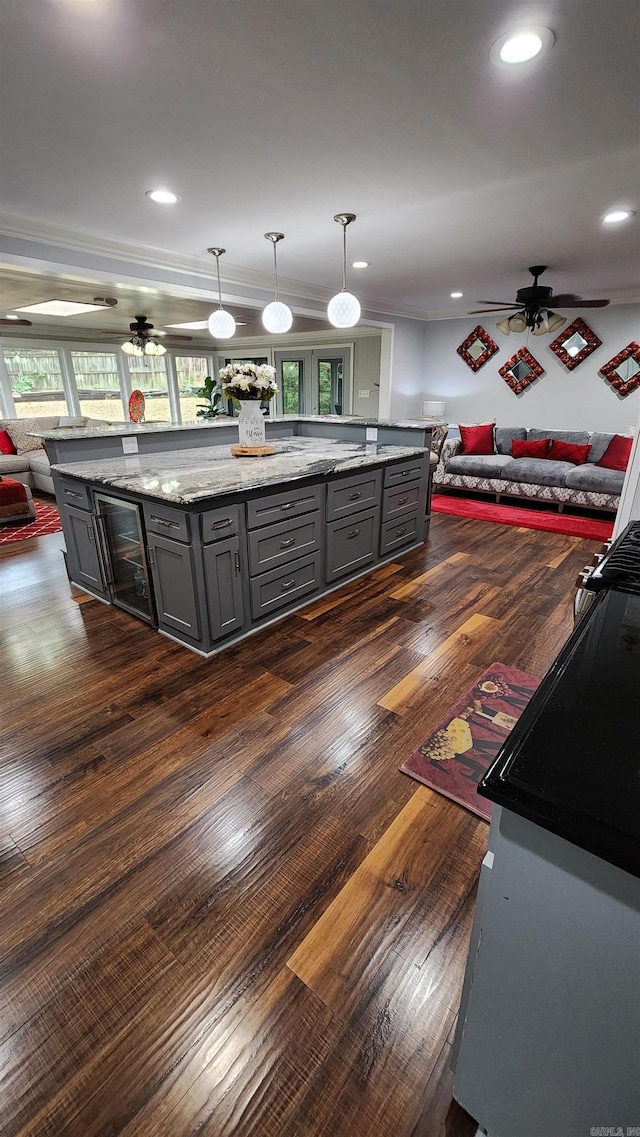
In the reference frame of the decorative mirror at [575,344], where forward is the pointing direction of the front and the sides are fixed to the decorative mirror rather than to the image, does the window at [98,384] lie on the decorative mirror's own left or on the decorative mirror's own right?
on the decorative mirror's own right

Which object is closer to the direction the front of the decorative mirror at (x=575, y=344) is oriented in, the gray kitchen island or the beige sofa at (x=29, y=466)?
the gray kitchen island

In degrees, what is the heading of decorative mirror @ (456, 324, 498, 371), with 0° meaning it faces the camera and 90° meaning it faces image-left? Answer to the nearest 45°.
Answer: approximately 0°

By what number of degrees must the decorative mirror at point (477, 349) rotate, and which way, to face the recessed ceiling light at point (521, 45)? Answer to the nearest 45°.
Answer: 0° — it already faces it

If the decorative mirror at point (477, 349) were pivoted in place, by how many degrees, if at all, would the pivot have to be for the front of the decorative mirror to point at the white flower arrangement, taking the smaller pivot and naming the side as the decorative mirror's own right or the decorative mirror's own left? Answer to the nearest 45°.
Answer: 0° — it already faces it

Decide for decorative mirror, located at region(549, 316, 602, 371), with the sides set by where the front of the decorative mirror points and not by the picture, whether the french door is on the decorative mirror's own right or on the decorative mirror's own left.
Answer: on the decorative mirror's own right

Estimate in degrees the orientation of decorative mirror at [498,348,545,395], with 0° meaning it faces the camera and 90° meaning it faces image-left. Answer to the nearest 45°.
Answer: approximately 0°

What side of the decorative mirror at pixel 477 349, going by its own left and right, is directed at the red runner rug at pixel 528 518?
front

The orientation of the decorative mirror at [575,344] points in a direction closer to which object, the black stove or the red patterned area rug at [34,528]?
the black stove

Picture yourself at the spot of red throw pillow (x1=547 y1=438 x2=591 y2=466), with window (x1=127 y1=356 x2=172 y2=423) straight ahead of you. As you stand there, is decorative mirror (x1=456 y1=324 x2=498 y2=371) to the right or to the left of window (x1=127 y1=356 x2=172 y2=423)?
right
